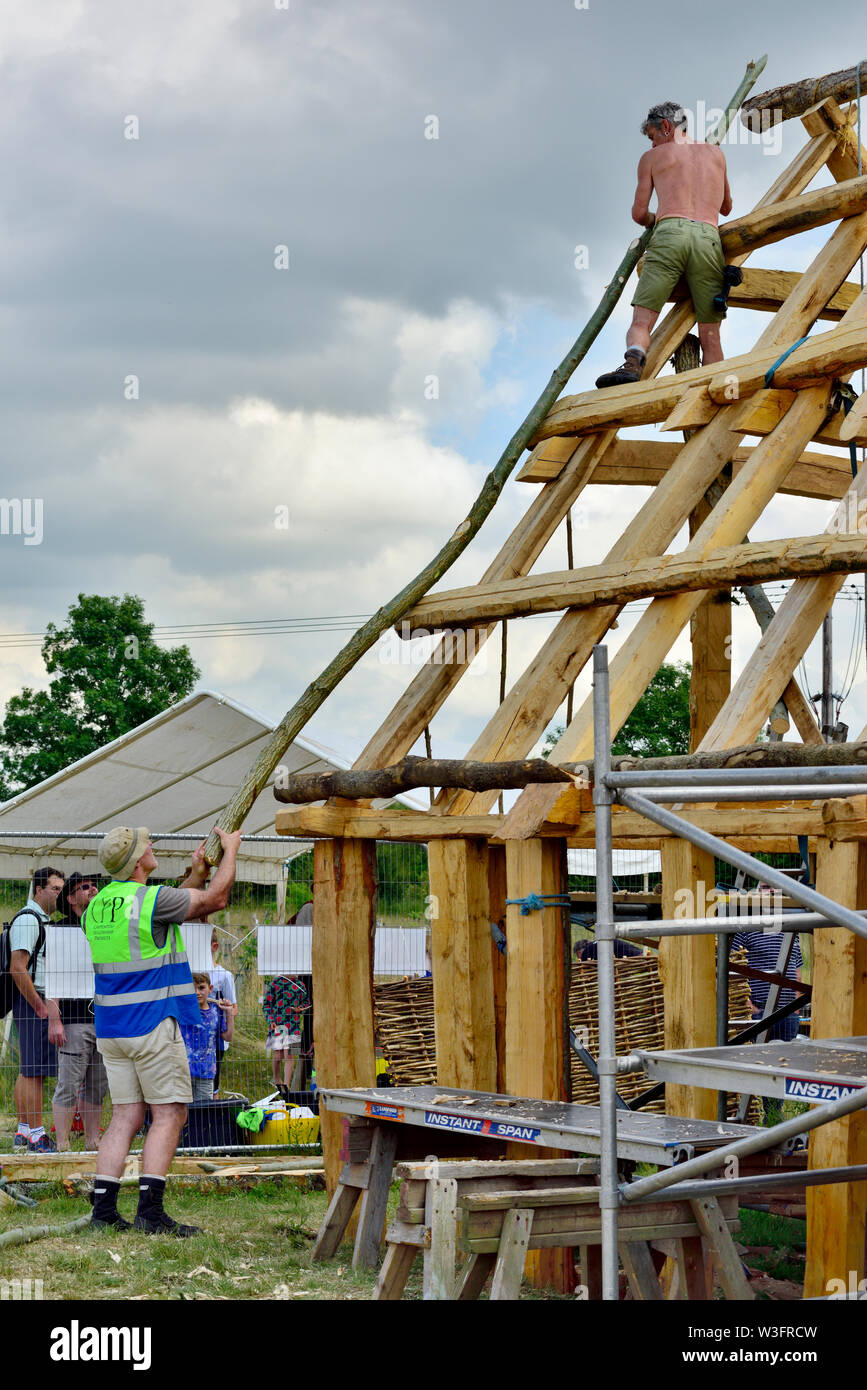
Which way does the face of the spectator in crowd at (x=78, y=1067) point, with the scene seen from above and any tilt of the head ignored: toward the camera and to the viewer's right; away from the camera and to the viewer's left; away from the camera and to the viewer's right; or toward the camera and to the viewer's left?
toward the camera and to the viewer's right

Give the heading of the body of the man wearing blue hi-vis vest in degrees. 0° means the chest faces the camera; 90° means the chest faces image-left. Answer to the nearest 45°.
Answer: approximately 225°

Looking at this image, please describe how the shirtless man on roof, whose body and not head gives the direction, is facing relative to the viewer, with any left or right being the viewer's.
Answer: facing away from the viewer

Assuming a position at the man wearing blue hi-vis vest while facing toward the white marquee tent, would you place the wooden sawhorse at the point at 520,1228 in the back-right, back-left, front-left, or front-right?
back-right
